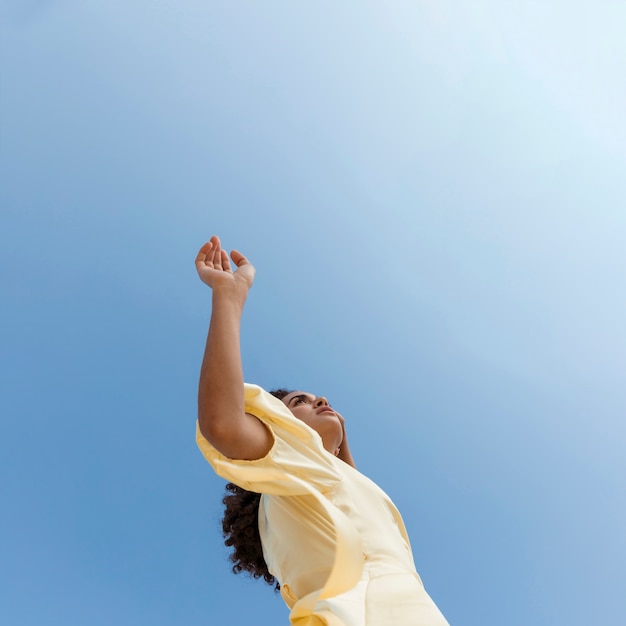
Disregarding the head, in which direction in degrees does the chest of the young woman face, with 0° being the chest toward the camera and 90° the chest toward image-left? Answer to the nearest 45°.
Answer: approximately 315°
